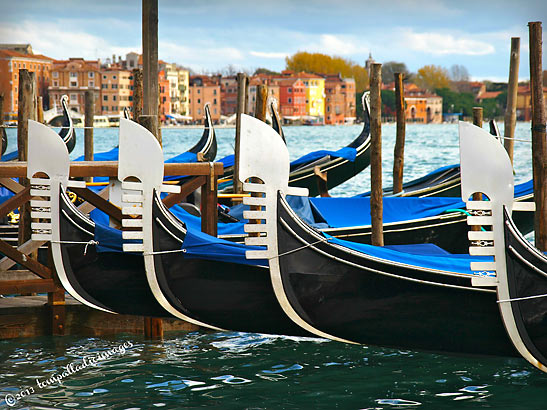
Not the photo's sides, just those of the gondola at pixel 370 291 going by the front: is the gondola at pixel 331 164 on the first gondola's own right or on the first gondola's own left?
on the first gondola's own right

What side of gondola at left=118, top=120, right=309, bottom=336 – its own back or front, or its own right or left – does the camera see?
left

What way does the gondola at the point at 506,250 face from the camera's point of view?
to the viewer's left

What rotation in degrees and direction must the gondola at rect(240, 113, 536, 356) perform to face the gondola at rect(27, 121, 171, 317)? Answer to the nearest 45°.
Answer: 0° — it already faces it

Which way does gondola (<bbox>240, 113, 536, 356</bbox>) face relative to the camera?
to the viewer's left

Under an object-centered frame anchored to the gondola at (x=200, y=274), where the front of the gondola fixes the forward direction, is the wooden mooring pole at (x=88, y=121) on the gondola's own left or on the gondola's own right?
on the gondola's own right

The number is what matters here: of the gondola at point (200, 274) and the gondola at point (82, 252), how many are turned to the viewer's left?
2

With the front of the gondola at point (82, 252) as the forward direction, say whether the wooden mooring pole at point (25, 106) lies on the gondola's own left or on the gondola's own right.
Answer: on the gondola's own right

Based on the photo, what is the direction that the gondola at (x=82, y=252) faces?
to the viewer's left
